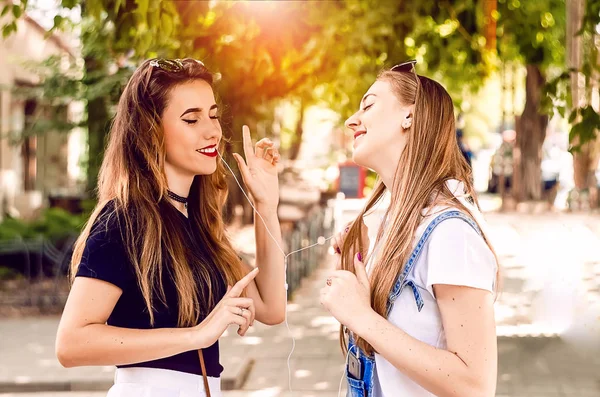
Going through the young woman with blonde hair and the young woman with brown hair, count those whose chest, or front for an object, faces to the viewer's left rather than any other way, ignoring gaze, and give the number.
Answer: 1

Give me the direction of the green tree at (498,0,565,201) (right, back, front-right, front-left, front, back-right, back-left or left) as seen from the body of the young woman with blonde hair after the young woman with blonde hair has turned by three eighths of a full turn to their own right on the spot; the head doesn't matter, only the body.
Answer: front-left

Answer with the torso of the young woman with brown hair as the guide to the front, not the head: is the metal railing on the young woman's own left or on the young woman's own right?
on the young woman's own left

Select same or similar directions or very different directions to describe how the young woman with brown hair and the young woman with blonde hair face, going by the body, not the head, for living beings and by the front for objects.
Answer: very different directions

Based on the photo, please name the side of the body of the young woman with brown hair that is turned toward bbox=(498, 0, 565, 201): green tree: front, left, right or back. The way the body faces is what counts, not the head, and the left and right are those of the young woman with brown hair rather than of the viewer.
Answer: left

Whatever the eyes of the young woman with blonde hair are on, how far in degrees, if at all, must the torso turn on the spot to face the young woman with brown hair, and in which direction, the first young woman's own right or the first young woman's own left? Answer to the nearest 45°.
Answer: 0° — they already face them

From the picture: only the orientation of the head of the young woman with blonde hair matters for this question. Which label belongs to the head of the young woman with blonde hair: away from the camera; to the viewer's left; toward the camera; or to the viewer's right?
to the viewer's left

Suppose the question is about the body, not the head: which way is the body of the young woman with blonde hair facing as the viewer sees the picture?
to the viewer's left

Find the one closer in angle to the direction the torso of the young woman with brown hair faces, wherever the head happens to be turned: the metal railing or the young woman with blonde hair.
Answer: the young woman with blonde hair

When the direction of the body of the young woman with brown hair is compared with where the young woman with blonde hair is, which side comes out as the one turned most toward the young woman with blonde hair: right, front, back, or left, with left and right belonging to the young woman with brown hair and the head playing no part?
front

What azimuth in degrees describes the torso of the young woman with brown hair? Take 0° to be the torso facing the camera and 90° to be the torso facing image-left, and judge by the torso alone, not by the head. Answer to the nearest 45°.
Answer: approximately 315°
